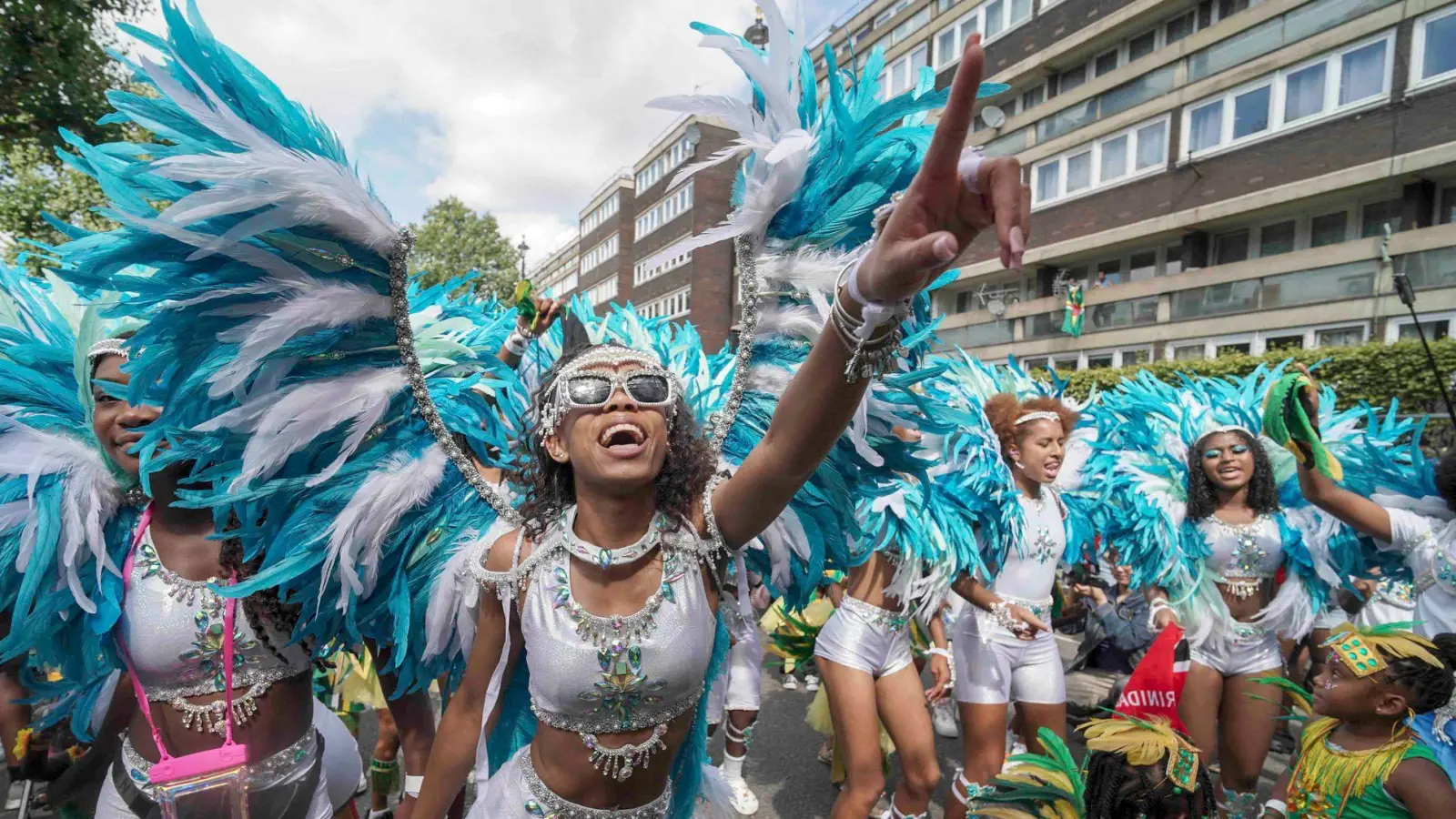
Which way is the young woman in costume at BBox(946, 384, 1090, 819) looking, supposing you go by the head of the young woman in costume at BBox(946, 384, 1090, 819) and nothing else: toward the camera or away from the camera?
toward the camera

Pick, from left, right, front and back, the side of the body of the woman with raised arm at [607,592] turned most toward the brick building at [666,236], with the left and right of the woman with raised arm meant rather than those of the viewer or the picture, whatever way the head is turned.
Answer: back

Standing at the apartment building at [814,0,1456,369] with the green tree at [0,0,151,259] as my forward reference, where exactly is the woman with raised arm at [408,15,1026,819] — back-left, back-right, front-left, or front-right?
front-left

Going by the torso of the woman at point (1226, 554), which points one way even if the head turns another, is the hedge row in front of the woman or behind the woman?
behind

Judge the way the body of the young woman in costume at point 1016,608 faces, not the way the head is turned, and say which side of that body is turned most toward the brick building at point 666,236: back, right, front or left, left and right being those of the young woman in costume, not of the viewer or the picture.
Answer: back

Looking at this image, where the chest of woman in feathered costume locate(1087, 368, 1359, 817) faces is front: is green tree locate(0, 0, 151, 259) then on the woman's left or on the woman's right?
on the woman's right

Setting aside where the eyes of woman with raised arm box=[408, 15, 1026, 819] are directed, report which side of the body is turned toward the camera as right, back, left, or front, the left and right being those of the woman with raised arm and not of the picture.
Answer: front

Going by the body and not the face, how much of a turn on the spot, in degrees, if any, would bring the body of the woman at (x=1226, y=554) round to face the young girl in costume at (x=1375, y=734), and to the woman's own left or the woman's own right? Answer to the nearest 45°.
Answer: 0° — they already face them

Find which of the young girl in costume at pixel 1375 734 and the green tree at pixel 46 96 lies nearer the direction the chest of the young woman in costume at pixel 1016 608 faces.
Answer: the young girl in costume

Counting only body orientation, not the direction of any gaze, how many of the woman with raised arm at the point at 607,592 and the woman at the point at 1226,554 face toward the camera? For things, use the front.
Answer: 2

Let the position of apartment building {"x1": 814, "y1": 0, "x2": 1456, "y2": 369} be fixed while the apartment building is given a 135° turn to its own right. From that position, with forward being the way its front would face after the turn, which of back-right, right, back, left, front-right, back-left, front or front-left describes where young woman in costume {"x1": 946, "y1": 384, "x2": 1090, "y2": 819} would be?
back

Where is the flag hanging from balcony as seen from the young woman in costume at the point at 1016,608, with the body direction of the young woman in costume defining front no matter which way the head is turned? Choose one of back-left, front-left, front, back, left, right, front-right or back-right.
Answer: back-left

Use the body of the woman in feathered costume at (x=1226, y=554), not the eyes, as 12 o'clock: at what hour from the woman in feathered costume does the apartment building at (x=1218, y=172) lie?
The apartment building is roughly at 6 o'clock from the woman in feathered costume.
